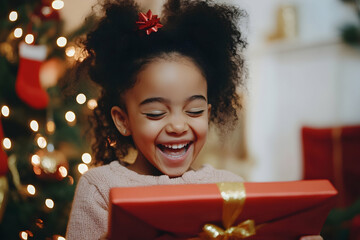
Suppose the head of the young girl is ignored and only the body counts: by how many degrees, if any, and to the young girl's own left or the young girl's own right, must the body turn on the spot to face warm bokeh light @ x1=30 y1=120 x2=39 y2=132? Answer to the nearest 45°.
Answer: approximately 180°

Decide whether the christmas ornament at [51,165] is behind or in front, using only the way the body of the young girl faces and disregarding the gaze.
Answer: behind

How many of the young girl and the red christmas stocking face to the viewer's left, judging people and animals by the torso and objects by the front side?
0

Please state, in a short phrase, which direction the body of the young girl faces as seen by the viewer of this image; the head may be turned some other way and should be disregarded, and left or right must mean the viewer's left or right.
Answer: facing the viewer and to the right of the viewer

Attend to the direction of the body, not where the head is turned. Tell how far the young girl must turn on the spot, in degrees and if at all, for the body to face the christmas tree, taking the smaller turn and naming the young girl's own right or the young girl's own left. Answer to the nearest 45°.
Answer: approximately 180°
